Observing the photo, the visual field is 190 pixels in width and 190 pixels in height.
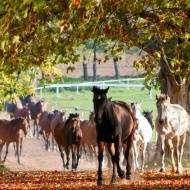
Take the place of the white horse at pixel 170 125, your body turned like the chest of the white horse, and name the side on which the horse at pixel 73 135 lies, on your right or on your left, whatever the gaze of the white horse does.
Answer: on your right

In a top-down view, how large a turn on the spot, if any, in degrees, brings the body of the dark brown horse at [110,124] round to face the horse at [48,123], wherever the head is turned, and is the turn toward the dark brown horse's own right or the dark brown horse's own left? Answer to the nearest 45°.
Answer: approximately 135° to the dark brown horse's own right

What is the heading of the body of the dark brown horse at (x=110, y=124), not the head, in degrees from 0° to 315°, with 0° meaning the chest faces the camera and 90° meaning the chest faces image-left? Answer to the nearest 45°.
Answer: approximately 45°

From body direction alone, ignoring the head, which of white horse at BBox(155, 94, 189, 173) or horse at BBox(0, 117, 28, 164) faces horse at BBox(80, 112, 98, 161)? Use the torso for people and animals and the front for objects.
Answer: horse at BBox(0, 117, 28, 164)

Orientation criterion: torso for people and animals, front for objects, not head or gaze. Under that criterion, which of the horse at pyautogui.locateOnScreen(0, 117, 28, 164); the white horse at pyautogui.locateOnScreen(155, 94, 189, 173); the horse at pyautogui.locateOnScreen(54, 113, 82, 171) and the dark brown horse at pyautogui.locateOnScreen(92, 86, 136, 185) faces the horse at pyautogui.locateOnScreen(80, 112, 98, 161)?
the horse at pyautogui.locateOnScreen(0, 117, 28, 164)

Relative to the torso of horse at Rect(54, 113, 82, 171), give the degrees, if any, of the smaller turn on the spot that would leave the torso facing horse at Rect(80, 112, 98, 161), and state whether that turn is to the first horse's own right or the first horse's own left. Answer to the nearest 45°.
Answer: approximately 135° to the first horse's own left

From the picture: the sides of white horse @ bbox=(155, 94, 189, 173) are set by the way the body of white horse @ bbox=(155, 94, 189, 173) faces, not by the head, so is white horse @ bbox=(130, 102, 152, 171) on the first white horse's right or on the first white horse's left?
on the first white horse's right

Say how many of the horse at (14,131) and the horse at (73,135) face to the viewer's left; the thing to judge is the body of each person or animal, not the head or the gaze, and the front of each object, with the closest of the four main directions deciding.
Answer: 0

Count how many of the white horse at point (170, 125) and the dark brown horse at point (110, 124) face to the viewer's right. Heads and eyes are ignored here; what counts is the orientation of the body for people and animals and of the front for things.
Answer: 0

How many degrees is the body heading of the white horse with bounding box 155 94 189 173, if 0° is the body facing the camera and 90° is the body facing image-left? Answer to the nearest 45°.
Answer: approximately 45°

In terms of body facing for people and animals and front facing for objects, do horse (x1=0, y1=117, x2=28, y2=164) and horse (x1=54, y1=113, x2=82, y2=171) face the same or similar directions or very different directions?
same or similar directions

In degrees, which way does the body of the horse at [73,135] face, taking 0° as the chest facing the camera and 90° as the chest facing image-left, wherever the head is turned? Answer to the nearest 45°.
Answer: approximately 315°
